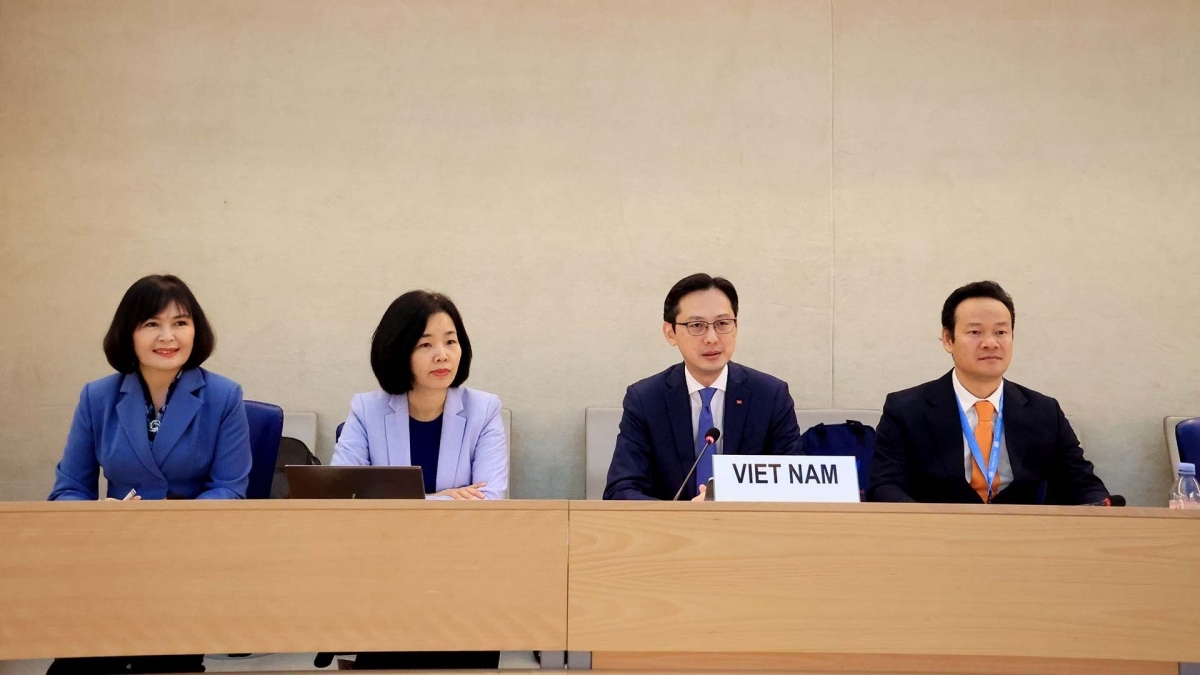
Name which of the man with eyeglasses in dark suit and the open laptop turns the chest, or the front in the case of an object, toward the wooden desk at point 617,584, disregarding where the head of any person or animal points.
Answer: the man with eyeglasses in dark suit

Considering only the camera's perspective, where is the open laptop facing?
facing away from the viewer

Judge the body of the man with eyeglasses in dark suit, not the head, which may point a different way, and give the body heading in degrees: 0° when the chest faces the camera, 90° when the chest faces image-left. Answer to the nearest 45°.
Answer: approximately 0°

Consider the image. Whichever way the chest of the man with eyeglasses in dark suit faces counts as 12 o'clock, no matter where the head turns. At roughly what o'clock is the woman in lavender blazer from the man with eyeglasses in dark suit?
The woman in lavender blazer is roughly at 3 o'clock from the man with eyeglasses in dark suit.

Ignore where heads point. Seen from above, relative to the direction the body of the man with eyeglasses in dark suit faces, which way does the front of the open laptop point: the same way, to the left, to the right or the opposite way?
the opposite way

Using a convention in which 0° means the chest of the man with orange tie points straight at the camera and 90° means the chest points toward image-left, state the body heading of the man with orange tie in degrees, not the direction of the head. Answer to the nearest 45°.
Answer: approximately 0°

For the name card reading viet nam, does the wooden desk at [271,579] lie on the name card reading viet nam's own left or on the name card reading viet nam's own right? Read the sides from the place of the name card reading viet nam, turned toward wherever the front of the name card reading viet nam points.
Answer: on the name card reading viet nam's own right

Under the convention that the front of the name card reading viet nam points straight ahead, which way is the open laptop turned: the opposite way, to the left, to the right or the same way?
the opposite way
